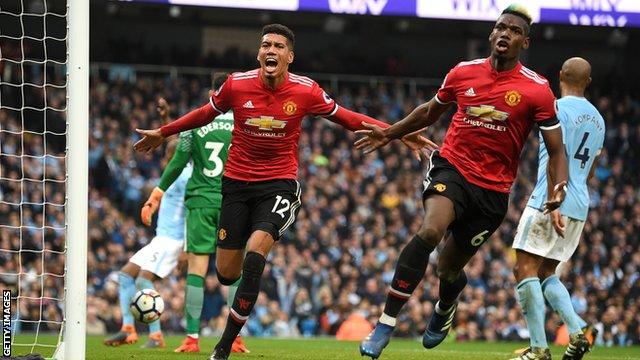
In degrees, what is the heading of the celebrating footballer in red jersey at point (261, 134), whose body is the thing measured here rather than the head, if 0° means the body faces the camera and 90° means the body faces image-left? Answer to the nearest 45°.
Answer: approximately 0°

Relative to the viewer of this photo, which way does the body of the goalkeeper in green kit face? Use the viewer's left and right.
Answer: facing away from the viewer and to the left of the viewer

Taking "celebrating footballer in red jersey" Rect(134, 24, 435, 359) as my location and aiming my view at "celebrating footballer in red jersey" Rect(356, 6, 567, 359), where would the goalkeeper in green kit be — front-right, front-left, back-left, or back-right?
back-left

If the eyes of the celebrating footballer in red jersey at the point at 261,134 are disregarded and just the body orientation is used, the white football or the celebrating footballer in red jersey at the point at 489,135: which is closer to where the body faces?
the celebrating footballer in red jersey

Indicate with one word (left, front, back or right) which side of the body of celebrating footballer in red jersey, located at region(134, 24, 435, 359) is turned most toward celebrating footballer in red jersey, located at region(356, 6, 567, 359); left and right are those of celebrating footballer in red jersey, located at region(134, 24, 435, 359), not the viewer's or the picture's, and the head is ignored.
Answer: left

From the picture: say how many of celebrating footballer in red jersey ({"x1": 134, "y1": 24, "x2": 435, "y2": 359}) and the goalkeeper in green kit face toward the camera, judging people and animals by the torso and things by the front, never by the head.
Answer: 1

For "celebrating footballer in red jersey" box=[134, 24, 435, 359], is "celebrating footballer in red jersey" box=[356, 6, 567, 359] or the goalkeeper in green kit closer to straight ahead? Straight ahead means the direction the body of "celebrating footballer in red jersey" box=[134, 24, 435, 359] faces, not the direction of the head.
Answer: the celebrating footballer in red jersey
